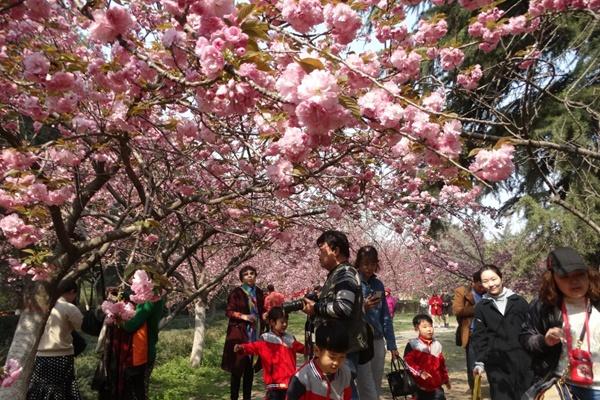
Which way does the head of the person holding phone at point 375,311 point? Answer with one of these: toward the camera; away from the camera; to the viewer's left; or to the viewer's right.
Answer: toward the camera

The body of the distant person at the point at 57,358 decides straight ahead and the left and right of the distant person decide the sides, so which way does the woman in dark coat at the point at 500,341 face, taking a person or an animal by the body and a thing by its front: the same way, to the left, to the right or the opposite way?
the opposite way

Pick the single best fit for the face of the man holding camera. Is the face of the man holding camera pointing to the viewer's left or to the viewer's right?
to the viewer's left

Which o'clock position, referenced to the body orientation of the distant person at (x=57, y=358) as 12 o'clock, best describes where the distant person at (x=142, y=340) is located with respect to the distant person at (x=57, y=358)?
the distant person at (x=142, y=340) is roughly at 2 o'clock from the distant person at (x=57, y=358).

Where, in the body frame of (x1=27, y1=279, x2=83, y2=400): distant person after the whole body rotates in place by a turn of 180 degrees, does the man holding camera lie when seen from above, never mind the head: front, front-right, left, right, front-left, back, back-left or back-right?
left

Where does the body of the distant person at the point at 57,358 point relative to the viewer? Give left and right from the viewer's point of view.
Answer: facing away from the viewer and to the right of the viewer

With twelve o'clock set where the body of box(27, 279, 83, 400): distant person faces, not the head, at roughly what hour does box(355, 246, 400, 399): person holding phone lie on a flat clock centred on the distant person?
The person holding phone is roughly at 2 o'clock from the distant person.

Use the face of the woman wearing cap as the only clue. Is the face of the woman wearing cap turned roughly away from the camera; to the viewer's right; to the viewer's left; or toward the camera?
toward the camera

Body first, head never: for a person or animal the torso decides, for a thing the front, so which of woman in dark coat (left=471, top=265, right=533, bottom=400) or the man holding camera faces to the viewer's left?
the man holding camera

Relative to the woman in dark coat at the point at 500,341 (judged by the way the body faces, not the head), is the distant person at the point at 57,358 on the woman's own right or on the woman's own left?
on the woman's own right

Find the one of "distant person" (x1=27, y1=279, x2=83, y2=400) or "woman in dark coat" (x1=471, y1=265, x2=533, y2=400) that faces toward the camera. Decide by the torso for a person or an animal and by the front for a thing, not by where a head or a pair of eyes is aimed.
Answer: the woman in dark coat

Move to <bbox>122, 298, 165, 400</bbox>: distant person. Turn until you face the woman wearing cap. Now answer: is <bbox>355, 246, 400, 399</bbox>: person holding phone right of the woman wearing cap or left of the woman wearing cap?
left

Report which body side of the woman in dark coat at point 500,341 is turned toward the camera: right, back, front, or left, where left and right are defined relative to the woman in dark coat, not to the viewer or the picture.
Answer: front

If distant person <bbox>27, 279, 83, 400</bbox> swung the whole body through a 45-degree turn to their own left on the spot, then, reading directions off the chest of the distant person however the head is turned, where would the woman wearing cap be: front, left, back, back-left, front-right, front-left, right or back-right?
back-right

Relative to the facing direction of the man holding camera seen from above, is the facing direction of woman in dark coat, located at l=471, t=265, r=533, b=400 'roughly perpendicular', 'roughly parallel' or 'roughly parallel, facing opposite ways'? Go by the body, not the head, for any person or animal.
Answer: roughly perpendicular

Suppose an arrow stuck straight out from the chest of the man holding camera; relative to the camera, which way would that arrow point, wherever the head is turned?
to the viewer's left

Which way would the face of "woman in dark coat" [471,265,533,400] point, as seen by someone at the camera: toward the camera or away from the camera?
toward the camera
